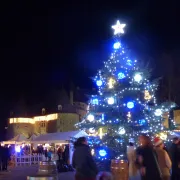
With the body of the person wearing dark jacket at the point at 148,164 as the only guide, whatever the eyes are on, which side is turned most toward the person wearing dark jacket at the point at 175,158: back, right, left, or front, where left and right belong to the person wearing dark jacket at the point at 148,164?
right

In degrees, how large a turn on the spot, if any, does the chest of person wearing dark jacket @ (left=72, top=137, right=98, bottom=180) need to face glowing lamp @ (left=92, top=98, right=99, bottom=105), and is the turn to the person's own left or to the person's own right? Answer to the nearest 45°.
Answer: approximately 45° to the person's own left

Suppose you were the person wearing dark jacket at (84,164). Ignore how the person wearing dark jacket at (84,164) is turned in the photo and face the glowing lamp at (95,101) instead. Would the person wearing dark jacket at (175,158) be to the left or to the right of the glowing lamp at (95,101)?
right
